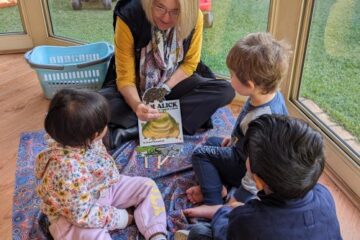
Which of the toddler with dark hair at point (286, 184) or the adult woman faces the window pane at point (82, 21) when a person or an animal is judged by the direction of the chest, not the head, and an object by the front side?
the toddler with dark hair

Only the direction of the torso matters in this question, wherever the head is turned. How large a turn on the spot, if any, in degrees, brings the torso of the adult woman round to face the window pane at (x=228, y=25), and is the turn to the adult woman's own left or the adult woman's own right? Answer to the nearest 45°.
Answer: approximately 135° to the adult woman's own left

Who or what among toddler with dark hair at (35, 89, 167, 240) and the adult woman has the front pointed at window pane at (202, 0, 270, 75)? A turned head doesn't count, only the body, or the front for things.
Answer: the toddler with dark hair

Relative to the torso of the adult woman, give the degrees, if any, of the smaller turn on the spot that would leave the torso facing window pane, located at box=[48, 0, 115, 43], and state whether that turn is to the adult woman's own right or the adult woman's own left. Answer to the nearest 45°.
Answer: approximately 135° to the adult woman's own right

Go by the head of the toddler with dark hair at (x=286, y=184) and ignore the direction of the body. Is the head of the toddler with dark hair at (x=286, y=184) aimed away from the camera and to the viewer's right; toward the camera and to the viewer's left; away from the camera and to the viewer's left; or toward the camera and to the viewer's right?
away from the camera and to the viewer's left

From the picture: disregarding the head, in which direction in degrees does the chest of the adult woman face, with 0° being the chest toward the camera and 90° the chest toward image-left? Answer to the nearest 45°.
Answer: approximately 0°

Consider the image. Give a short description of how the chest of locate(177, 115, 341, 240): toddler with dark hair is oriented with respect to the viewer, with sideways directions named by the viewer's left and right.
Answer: facing away from the viewer and to the left of the viewer

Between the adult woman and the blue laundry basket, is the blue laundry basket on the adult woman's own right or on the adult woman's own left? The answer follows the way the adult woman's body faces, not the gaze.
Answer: on the adult woman's own right

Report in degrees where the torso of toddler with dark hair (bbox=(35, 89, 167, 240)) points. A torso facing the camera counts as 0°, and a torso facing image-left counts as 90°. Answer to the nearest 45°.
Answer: approximately 225°

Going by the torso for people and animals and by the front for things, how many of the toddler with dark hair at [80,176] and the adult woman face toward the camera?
1

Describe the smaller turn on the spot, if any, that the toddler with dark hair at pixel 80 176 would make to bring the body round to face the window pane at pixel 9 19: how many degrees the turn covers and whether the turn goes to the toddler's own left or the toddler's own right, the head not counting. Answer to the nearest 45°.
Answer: approximately 45° to the toddler's own left

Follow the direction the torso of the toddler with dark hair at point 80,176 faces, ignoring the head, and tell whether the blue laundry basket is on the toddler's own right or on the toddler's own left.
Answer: on the toddler's own left

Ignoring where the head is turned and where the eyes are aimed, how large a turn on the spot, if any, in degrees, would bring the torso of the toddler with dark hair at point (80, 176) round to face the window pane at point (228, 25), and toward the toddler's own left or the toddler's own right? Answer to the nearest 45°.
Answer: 0° — they already face it

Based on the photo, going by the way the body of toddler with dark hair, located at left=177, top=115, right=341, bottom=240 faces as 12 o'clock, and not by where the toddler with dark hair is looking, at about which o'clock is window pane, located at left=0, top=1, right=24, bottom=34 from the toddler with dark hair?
The window pane is roughly at 12 o'clock from the toddler with dark hair.

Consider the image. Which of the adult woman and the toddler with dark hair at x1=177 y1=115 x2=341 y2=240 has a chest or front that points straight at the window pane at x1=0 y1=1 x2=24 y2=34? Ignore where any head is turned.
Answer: the toddler with dark hair
